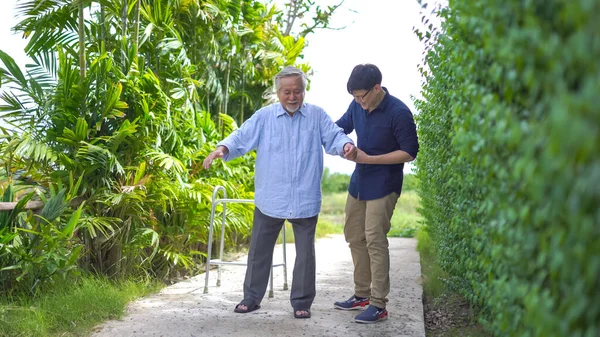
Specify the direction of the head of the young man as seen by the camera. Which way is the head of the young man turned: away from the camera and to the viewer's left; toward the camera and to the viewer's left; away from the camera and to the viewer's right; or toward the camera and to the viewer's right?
toward the camera and to the viewer's left

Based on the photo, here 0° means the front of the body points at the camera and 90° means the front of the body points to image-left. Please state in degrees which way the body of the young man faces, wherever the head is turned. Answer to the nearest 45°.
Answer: approximately 45°

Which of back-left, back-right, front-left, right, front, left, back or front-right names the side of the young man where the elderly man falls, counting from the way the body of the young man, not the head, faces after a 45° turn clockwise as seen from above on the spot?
front
